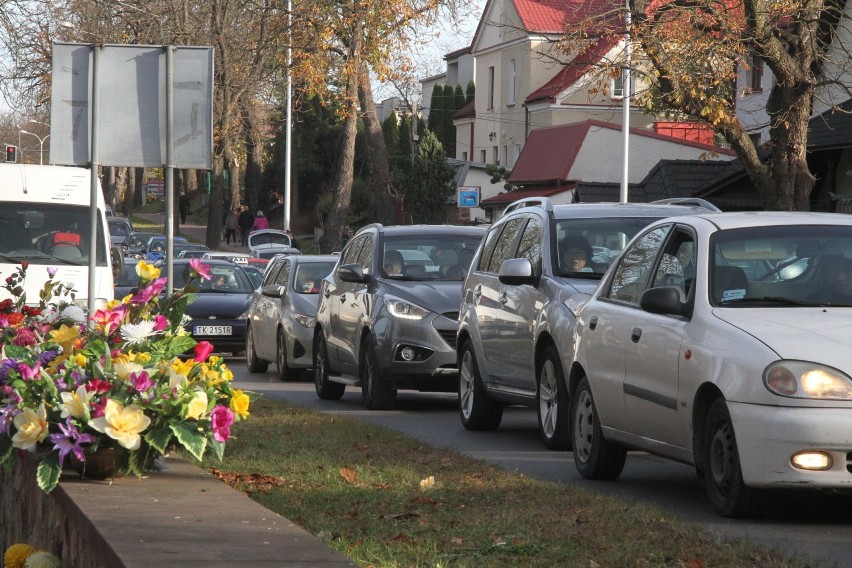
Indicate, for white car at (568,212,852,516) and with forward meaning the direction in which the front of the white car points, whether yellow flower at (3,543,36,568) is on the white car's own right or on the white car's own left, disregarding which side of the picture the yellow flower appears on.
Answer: on the white car's own right

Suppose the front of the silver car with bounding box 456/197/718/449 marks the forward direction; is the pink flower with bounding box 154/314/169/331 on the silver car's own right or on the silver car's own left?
on the silver car's own right

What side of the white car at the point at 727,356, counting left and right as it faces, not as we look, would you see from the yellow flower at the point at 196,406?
right

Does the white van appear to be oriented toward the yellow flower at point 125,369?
yes

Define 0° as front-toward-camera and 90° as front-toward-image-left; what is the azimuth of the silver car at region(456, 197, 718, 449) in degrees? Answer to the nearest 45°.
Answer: approximately 315°
